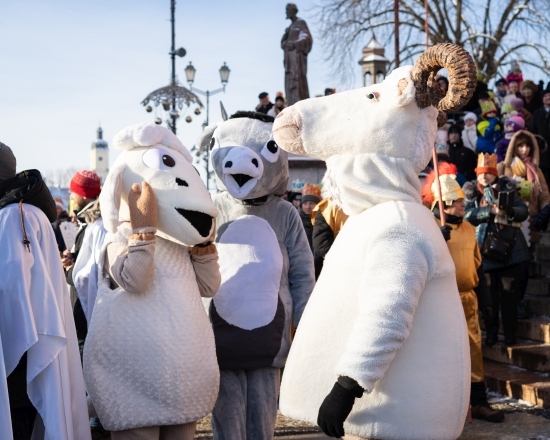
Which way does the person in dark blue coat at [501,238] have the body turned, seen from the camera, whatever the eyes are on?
toward the camera

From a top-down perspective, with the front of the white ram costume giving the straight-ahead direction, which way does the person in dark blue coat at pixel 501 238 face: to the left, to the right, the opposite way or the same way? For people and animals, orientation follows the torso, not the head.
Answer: to the left

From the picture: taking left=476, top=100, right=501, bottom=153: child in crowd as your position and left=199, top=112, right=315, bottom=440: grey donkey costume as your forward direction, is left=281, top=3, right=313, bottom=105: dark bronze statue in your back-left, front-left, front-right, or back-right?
back-right

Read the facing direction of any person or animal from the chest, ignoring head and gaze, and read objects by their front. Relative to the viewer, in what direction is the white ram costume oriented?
to the viewer's left

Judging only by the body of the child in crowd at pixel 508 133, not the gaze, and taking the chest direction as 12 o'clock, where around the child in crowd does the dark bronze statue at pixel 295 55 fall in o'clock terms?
The dark bronze statue is roughly at 3 o'clock from the child in crowd.

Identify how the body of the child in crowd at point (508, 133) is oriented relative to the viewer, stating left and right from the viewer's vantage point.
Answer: facing the viewer and to the left of the viewer
